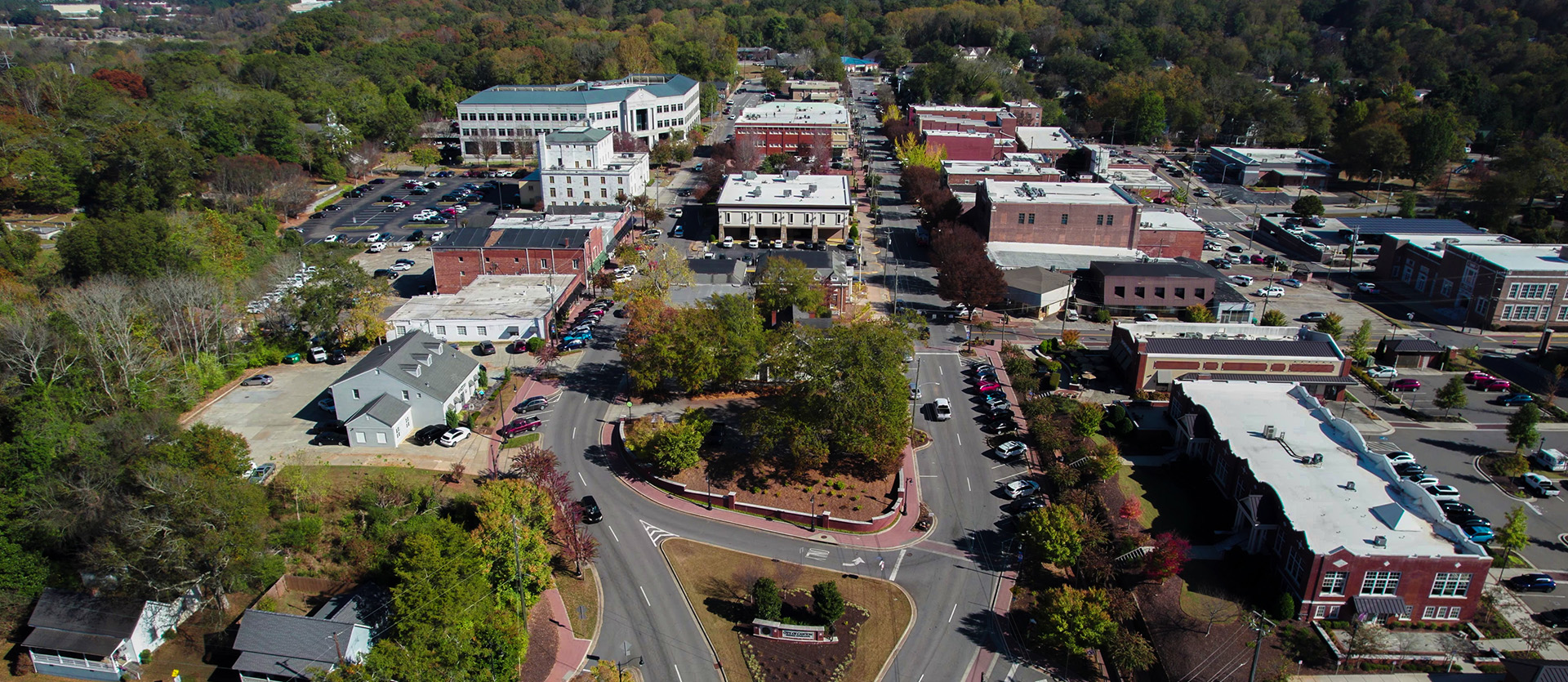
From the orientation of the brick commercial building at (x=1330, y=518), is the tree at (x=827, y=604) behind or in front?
in front

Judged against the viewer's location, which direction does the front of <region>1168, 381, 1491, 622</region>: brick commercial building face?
facing the viewer and to the left of the viewer

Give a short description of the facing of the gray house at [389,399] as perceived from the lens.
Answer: facing the viewer and to the right of the viewer

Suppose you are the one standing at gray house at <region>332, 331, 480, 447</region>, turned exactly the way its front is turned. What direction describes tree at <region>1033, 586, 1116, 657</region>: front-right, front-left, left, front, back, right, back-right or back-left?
front

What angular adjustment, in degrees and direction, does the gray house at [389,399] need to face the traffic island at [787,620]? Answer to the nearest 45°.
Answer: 0° — it already faces it

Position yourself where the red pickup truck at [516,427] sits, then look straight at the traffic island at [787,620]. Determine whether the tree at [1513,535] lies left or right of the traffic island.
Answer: left

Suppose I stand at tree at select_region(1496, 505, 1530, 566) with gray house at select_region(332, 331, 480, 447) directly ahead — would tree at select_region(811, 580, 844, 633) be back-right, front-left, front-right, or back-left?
front-left

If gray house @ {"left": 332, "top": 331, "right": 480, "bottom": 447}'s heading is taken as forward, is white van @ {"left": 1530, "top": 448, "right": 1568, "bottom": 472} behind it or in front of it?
in front

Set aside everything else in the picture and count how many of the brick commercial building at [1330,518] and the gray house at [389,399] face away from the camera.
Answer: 0

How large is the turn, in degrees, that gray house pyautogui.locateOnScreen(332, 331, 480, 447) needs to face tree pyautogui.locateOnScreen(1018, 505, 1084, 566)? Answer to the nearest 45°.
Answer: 0° — it already faces it

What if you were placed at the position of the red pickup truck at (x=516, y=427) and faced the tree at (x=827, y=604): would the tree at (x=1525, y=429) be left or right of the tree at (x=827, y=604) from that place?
left

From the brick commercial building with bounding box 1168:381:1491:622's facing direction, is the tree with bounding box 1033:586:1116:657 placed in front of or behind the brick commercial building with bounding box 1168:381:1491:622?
in front

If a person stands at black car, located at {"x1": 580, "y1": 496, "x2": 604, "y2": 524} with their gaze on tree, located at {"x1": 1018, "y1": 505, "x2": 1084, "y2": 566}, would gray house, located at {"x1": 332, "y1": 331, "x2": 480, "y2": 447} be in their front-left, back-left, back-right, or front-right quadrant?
back-left
